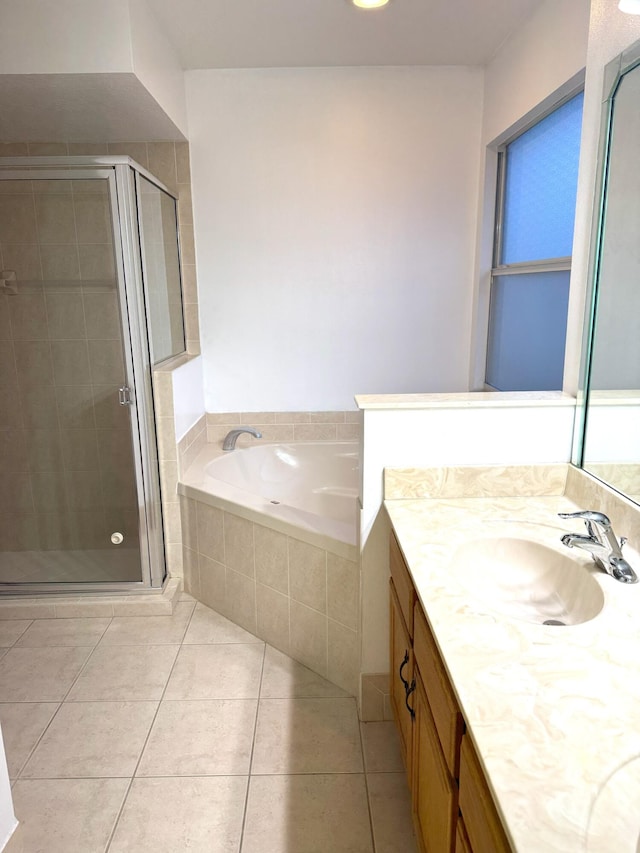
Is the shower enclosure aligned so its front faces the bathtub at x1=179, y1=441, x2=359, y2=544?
no

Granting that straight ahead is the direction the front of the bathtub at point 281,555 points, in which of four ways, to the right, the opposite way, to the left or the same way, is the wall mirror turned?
to the right

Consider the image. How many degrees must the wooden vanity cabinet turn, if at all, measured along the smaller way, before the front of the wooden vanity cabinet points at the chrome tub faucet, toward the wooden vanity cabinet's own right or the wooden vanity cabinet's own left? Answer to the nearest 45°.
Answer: approximately 45° to the wooden vanity cabinet's own right

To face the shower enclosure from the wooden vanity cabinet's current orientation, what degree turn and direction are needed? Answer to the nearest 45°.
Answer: approximately 45° to its right

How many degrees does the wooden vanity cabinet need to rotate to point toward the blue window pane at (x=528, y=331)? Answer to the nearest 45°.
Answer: approximately 90° to its right

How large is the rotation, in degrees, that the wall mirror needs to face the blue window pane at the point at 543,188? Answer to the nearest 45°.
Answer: approximately 90° to its right

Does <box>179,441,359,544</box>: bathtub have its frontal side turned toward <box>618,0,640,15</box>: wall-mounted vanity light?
no

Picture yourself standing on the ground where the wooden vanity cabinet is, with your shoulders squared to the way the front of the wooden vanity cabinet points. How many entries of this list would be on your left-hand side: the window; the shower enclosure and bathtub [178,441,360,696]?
0

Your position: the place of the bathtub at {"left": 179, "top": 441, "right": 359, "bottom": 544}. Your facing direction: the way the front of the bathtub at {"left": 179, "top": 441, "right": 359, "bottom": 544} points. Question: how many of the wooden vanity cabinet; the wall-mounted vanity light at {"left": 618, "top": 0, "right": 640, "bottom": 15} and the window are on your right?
0

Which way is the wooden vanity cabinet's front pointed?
to the viewer's left

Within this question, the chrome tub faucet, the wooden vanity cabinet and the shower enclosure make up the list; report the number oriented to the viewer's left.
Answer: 1

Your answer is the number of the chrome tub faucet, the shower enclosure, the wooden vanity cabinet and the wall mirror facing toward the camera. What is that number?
1

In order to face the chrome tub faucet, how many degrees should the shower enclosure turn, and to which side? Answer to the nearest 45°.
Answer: approximately 90° to its left

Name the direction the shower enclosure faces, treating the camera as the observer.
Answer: facing the viewer

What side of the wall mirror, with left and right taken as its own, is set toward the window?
right

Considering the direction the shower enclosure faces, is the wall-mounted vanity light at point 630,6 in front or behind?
in front

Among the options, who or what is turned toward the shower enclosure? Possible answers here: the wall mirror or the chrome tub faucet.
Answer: the wall mirror

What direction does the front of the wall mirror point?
to the viewer's left
